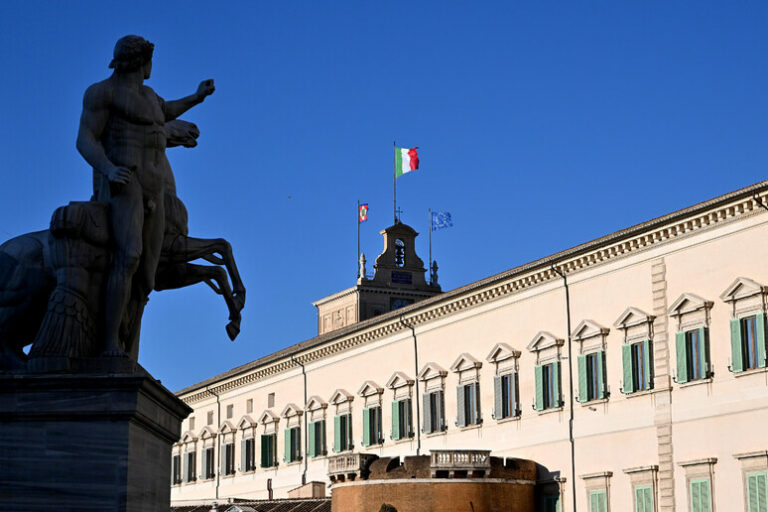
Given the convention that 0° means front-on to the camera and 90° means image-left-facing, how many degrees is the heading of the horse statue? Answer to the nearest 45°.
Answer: approximately 270°

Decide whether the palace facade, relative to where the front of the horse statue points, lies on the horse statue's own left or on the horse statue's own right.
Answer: on the horse statue's own left

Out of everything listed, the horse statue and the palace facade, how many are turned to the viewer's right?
1

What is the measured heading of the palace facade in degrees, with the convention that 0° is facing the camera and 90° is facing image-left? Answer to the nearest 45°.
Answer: approximately 45°

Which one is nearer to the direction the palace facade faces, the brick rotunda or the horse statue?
the horse statue

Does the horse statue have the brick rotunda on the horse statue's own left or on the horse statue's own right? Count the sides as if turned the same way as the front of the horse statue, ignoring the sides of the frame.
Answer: on the horse statue's own left

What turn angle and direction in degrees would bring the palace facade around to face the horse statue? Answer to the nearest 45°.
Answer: approximately 45° to its left
